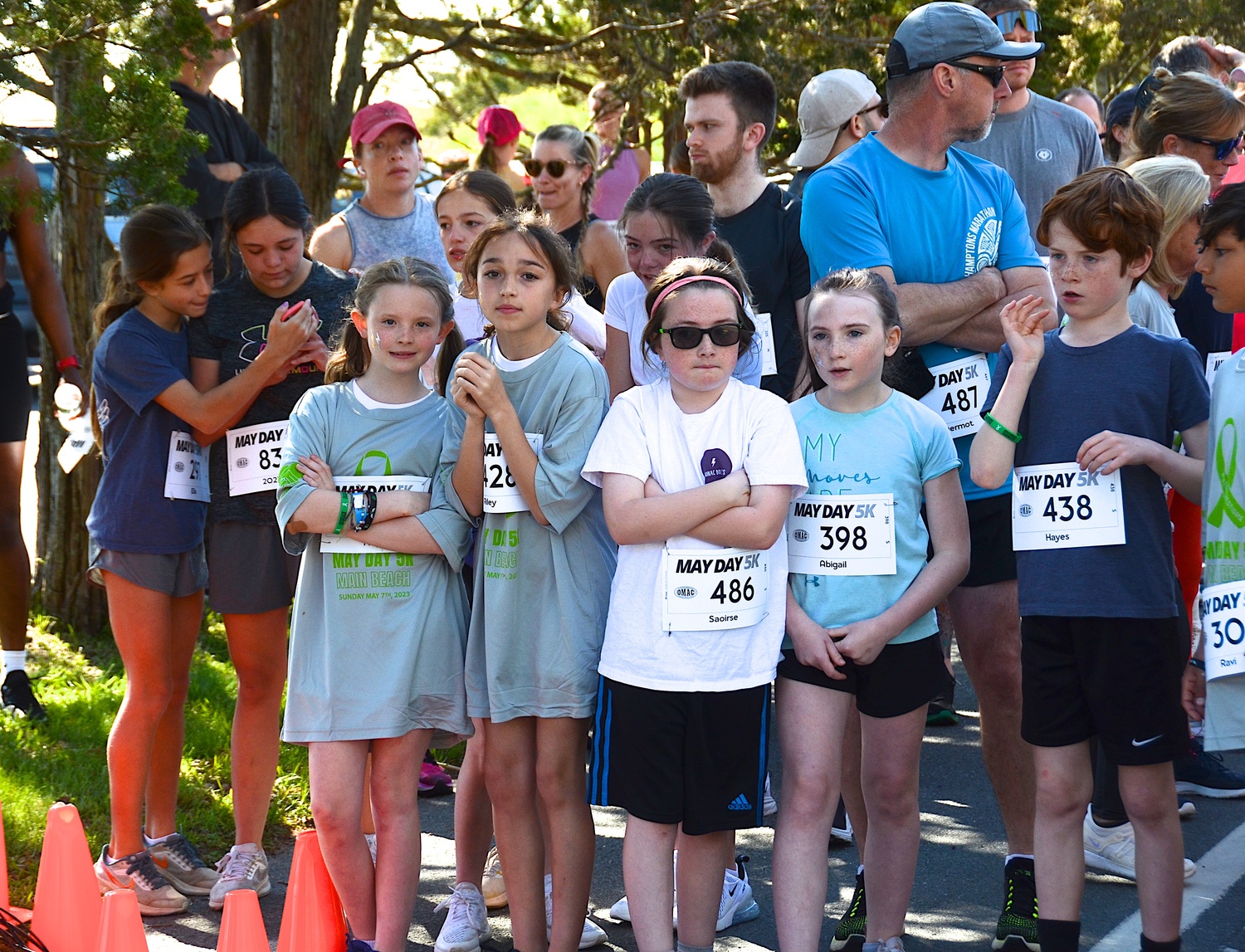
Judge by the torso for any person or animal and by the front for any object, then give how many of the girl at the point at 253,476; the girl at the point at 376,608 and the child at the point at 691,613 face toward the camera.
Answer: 3

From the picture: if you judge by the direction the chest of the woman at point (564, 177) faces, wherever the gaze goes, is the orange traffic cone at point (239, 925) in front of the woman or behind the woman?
in front

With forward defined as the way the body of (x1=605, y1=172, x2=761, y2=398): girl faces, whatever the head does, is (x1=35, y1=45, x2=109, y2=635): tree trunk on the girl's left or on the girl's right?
on the girl's right

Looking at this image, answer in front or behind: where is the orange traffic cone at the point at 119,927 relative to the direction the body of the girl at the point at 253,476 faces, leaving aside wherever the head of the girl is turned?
in front

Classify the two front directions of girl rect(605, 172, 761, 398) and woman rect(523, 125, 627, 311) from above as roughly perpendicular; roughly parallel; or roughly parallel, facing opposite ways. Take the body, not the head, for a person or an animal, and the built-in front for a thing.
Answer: roughly parallel

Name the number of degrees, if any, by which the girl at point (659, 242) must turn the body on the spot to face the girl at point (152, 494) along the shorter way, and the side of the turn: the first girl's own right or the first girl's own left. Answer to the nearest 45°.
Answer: approximately 45° to the first girl's own right

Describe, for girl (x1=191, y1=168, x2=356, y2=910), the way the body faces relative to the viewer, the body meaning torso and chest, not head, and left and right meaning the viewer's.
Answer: facing the viewer

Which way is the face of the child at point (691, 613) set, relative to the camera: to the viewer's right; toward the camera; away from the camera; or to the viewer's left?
toward the camera

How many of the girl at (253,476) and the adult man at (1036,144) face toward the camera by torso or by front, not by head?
2

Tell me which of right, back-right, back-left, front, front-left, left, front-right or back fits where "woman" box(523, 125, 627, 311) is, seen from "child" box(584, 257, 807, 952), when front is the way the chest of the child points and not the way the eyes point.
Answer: back

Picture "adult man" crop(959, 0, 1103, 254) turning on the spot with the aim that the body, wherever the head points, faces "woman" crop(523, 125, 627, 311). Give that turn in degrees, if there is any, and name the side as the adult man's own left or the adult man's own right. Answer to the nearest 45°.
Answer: approximately 90° to the adult man's own right

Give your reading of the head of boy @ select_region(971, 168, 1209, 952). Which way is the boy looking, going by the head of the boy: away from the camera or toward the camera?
toward the camera

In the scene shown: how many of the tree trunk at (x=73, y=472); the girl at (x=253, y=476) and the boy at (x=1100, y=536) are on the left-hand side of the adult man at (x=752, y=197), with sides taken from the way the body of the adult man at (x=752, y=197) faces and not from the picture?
1

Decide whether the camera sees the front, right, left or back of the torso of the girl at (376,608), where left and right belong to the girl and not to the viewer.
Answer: front
